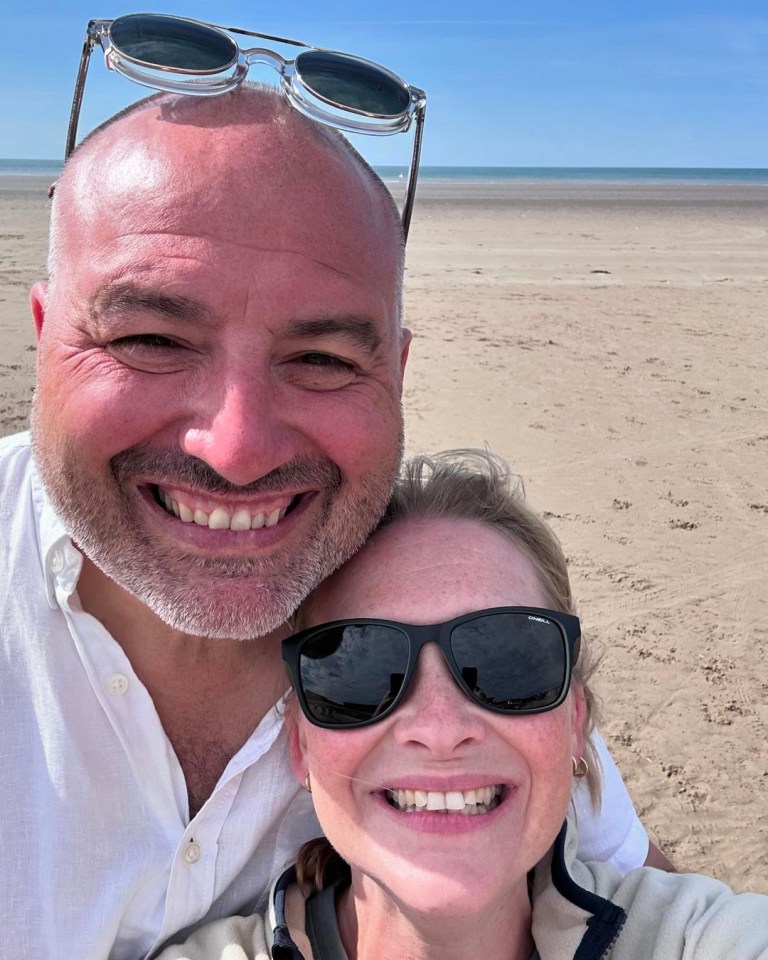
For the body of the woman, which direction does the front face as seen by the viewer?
toward the camera

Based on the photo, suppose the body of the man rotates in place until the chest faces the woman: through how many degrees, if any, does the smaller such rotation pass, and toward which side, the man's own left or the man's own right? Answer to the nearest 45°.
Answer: approximately 45° to the man's own left

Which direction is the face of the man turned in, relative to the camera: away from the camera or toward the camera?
toward the camera

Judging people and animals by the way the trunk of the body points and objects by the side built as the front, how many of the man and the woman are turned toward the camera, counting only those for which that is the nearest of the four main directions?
2

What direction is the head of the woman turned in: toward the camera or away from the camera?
toward the camera

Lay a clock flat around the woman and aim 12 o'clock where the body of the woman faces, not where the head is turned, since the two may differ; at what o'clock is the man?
The man is roughly at 4 o'clock from the woman.

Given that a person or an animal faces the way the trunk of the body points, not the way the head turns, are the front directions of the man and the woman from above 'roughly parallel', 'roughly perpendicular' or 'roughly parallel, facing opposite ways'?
roughly parallel

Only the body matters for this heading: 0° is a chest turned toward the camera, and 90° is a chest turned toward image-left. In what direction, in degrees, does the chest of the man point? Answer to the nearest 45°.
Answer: approximately 0°
